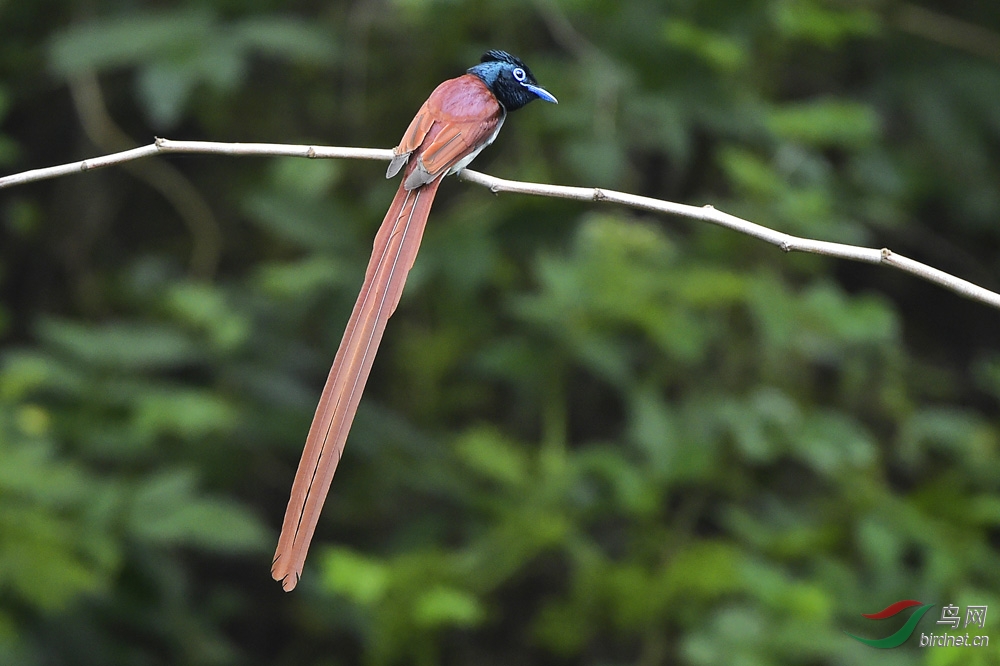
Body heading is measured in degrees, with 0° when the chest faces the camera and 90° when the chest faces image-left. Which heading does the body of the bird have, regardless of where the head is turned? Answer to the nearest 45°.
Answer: approximately 225°
